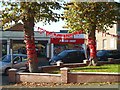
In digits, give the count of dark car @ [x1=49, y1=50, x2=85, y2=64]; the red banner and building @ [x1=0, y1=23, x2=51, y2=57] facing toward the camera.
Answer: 2

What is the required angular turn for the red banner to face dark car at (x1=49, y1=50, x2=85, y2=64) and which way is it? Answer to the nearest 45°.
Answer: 0° — it already faces it

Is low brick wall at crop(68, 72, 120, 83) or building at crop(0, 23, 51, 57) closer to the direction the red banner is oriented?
the low brick wall

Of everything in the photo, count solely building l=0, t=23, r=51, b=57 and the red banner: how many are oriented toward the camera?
2

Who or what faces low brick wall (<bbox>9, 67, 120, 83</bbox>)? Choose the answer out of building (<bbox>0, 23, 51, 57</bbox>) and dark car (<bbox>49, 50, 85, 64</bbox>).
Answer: the building

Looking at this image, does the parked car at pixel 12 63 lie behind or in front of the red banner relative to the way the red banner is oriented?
in front

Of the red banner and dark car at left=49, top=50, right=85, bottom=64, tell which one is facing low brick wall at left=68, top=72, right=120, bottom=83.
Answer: the red banner

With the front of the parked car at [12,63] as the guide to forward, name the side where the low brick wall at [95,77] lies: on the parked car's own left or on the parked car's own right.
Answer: on the parked car's own left

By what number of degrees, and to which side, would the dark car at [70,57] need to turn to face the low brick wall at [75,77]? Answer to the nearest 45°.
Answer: approximately 90° to its left

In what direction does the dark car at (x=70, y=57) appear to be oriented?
to the viewer's left

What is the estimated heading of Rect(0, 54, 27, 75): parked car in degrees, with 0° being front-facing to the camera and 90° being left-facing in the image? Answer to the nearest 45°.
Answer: approximately 45°
